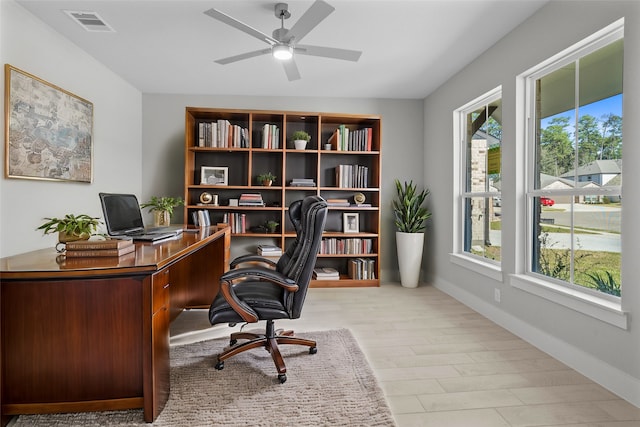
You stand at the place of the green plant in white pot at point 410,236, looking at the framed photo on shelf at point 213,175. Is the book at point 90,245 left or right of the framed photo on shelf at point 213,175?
left

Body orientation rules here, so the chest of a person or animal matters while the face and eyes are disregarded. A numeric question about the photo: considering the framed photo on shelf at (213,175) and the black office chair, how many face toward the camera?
1

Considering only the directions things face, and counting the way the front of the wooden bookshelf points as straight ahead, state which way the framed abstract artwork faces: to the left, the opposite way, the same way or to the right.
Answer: to the left

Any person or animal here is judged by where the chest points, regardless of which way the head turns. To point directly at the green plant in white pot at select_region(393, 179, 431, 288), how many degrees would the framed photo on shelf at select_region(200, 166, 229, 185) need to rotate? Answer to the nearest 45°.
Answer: approximately 90° to its left

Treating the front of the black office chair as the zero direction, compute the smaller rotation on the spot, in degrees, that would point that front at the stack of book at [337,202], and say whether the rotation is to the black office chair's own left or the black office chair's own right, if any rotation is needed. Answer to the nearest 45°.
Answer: approximately 90° to the black office chair's own right

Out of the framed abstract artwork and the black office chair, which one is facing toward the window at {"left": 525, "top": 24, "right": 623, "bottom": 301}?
the framed abstract artwork

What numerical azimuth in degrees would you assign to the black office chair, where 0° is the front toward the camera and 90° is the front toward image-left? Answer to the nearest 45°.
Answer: approximately 90°

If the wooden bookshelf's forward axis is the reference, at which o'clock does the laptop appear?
The laptop is roughly at 1 o'clock from the wooden bookshelf.

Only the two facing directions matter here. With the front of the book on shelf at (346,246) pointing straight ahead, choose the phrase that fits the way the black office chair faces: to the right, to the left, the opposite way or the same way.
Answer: to the right
